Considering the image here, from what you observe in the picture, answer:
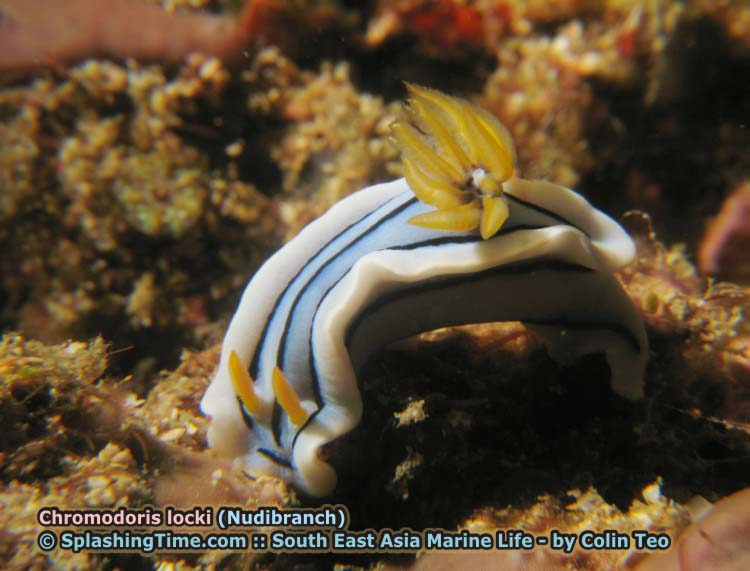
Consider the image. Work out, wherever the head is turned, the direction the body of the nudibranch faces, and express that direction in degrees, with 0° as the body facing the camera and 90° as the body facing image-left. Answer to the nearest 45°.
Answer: approximately 45°

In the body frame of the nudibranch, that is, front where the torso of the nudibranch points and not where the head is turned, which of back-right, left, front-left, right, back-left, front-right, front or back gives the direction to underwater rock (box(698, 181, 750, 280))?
back
